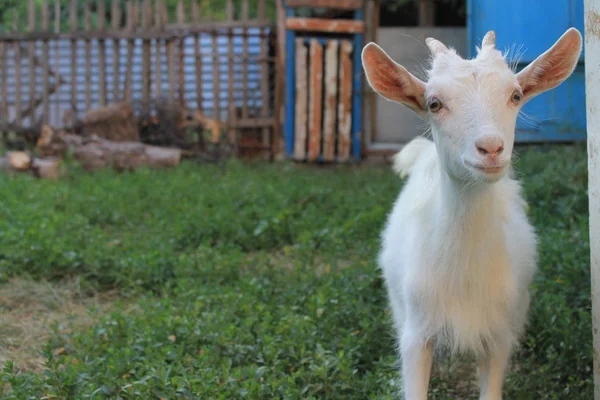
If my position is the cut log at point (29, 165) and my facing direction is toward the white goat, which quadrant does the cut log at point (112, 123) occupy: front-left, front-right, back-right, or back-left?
back-left

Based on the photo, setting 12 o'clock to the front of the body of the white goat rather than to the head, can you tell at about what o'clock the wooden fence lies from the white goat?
The wooden fence is roughly at 5 o'clock from the white goat.

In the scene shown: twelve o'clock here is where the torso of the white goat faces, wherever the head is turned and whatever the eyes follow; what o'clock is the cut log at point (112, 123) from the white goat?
The cut log is roughly at 5 o'clock from the white goat.

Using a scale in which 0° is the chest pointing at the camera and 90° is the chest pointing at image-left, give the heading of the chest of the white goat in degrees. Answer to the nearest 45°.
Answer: approximately 0°

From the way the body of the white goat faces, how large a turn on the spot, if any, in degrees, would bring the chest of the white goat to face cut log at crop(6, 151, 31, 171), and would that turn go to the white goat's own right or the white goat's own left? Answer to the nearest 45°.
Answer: approximately 135° to the white goat's own right

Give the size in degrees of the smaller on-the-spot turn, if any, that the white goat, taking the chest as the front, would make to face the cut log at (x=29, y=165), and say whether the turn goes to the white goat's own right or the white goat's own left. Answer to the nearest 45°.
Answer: approximately 135° to the white goat's own right

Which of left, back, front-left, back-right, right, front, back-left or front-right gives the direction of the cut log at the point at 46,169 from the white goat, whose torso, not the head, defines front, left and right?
back-right

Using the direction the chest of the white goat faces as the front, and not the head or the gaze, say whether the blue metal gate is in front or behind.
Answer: behind
